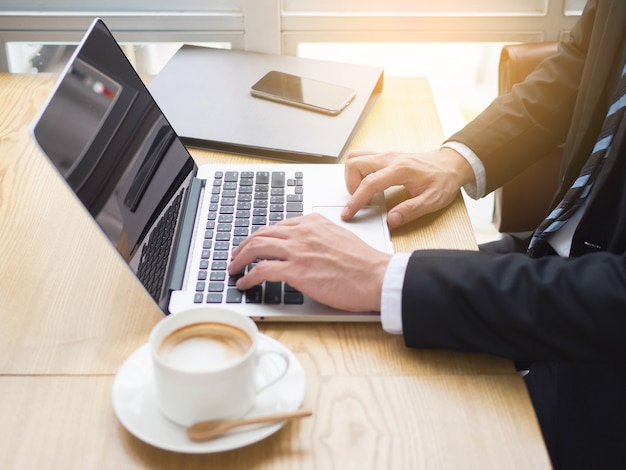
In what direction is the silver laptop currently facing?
to the viewer's right

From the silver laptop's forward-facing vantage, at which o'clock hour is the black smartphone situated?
The black smartphone is roughly at 10 o'clock from the silver laptop.
